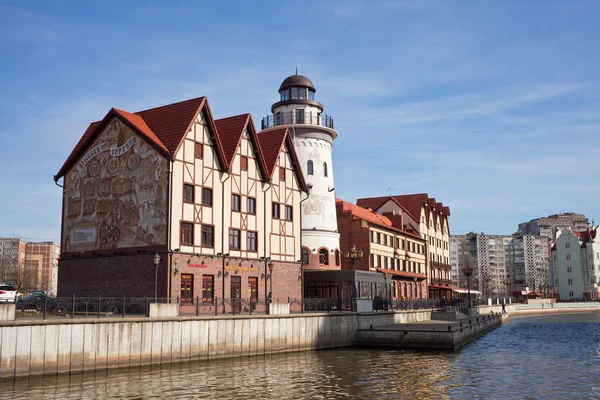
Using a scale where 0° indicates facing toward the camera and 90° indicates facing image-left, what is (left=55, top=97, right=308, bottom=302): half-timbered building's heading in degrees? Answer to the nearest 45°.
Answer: approximately 315°

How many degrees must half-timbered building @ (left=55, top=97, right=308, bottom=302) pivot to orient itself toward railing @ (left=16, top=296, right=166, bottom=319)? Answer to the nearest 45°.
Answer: approximately 45° to its right
